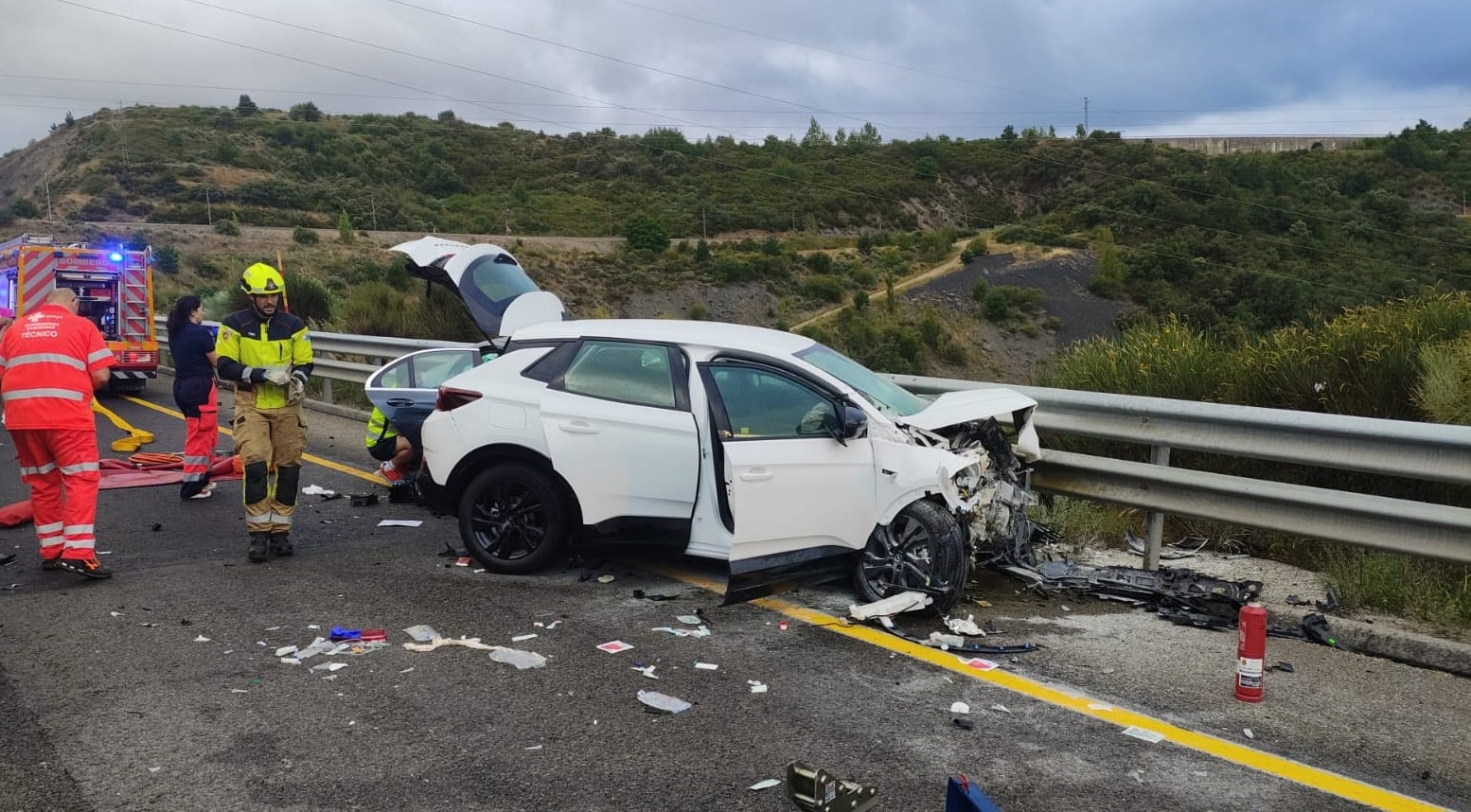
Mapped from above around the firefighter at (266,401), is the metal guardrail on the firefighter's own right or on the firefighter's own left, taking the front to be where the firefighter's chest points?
on the firefighter's own left

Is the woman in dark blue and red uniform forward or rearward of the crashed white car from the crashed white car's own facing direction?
rearward

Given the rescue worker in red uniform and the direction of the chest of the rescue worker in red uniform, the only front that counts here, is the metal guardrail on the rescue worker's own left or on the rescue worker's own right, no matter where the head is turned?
on the rescue worker's own right

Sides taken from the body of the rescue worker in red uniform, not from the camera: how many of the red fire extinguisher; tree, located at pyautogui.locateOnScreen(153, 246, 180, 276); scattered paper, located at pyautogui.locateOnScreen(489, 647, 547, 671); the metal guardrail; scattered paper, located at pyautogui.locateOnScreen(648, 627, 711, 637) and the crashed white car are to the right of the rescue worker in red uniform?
5

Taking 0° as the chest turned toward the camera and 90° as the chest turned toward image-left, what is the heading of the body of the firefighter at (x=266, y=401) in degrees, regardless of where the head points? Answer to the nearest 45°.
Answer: approximately 0°

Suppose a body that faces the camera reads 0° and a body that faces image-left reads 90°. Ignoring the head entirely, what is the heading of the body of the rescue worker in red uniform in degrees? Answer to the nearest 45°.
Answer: approximately 225°

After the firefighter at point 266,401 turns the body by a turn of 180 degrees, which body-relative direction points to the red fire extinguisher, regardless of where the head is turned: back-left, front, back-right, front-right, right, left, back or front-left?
back-right

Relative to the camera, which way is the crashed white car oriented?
to the viewer's right

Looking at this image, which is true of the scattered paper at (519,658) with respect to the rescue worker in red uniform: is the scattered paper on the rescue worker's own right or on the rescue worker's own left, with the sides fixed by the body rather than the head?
on the rescue worker's own right

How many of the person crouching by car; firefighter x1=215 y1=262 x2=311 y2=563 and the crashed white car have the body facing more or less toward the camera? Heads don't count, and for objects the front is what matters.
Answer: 1

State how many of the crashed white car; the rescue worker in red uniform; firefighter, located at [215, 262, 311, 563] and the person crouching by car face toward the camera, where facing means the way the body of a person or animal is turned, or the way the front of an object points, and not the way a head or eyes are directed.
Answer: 1

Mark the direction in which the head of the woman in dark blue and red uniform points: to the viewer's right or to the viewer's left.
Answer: to the viewer's right

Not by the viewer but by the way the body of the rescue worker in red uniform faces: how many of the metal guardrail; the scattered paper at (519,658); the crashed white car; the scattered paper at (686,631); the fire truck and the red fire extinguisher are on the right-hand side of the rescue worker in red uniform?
5

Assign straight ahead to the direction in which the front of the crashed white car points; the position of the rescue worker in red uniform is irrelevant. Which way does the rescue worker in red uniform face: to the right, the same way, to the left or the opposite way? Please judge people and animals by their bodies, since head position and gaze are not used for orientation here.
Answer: to the left

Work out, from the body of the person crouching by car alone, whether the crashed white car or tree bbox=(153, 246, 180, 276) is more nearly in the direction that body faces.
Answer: the crashed white car
